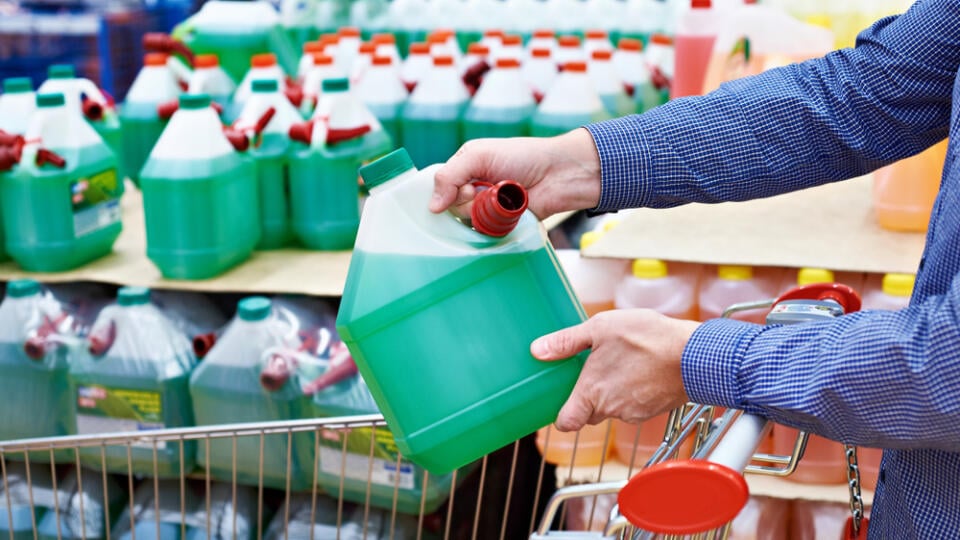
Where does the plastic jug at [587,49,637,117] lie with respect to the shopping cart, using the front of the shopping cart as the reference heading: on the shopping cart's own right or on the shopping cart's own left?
on the shopping cart's own right

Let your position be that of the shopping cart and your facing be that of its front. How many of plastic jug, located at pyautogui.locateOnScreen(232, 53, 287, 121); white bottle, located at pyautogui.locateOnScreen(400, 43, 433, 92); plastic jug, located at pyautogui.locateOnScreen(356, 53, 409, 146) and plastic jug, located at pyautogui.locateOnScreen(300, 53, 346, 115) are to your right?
4

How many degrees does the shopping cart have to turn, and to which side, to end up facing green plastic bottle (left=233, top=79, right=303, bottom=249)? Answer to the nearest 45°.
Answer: approximately 90° to its right

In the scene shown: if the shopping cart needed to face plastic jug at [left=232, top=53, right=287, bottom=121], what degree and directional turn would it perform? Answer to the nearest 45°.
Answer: approximately 90° to its right

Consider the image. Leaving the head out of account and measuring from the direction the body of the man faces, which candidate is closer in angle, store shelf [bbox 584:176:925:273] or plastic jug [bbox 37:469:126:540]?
the plastic jug

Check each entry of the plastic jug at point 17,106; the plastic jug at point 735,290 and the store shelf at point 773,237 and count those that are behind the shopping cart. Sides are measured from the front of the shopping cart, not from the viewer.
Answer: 2

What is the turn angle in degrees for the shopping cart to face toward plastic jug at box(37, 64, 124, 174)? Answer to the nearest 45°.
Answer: approximately 45° to its right

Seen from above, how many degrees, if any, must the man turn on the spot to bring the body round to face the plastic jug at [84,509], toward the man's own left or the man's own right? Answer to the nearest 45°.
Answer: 0° — they already face it

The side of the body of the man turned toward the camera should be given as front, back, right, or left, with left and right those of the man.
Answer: left

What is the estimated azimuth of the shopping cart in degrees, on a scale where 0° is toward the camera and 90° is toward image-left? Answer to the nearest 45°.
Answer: approximately 90°

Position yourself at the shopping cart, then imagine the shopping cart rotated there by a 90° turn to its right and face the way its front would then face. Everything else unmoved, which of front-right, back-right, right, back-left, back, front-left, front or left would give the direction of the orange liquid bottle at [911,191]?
right

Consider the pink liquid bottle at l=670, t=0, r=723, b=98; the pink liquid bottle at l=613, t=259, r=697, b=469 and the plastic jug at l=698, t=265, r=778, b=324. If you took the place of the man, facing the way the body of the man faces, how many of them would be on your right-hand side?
3

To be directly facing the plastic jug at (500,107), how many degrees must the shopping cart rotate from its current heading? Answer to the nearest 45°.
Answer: approximately 135° to its right

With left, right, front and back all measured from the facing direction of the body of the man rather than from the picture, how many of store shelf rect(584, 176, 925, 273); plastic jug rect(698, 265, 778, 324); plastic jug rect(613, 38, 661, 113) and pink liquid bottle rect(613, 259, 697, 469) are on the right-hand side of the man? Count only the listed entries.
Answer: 4

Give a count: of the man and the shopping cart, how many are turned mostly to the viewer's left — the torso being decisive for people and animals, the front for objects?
2
